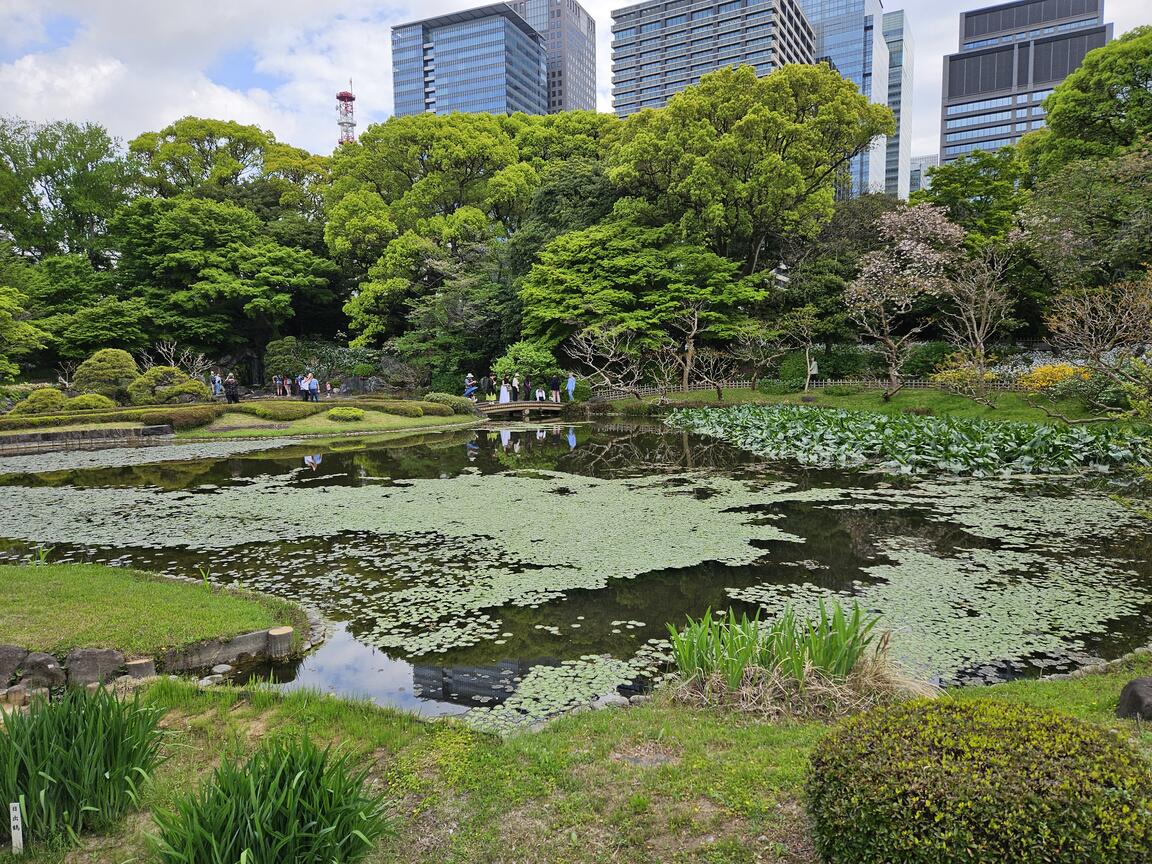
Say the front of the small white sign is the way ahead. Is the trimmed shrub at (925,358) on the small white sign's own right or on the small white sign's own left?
on the small white sign's own left

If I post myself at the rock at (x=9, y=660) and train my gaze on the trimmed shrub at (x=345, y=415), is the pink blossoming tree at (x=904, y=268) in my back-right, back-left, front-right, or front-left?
front-right

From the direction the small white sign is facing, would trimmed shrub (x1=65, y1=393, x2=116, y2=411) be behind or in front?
behind

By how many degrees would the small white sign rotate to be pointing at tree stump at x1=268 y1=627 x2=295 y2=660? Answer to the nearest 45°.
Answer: approximately 135° to its left

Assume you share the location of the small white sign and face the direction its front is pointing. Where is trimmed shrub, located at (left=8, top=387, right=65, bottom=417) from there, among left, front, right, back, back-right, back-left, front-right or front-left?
back

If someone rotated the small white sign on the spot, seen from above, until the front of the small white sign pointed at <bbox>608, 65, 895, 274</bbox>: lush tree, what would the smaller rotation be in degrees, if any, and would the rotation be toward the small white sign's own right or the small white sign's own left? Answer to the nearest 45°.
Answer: approximately 135° to the small white sign's own left

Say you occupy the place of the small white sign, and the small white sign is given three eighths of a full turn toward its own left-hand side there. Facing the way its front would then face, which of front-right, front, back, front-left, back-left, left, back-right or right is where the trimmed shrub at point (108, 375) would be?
front-left

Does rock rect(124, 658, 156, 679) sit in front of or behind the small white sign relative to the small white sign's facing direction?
behind

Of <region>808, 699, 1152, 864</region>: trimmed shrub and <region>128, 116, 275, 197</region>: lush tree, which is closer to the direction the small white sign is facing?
the trimmed shrub

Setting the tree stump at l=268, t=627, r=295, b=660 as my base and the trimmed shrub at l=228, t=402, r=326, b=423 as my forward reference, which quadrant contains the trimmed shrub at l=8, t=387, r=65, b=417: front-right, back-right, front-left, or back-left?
front-left

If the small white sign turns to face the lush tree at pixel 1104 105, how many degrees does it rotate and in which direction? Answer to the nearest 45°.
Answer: approximately 90° to its left

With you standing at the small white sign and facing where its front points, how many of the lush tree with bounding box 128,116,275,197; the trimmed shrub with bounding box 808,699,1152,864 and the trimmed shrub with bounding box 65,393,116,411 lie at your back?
2

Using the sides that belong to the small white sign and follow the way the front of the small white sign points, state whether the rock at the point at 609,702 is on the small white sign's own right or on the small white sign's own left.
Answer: on the small white sign's own left

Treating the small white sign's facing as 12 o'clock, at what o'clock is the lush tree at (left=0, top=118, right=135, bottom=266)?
The lush tree is roughly at 6 o'clock from the small white sign.

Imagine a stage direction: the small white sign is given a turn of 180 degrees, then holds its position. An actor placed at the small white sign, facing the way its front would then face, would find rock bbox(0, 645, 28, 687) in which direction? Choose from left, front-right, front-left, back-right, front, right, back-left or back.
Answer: front

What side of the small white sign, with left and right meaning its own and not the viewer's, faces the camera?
front
